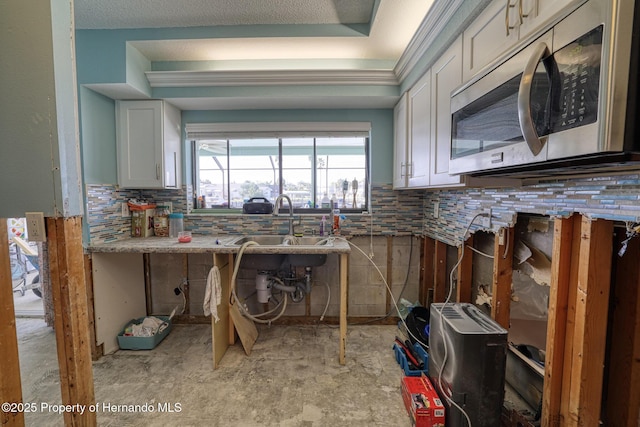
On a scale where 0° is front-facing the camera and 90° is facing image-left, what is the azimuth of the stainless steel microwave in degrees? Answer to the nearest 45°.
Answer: approximately 45°

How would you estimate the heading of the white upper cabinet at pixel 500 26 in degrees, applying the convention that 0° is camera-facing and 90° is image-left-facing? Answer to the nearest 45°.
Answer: approximately 45°

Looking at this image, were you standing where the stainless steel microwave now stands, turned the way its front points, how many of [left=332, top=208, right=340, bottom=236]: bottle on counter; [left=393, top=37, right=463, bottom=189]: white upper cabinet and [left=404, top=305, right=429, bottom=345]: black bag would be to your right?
3

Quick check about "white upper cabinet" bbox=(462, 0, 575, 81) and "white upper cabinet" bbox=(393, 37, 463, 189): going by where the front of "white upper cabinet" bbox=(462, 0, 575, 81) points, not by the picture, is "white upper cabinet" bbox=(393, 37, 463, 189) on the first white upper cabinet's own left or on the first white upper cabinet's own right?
on the first white upper cabinet's own right

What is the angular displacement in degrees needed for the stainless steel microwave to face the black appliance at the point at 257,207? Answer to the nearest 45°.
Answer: approximately 45° to its right

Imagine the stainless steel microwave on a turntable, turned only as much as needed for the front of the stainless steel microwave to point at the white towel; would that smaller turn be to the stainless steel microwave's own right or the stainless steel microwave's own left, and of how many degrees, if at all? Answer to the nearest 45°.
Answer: approximately 45° to the stainless steel microwave's own right
